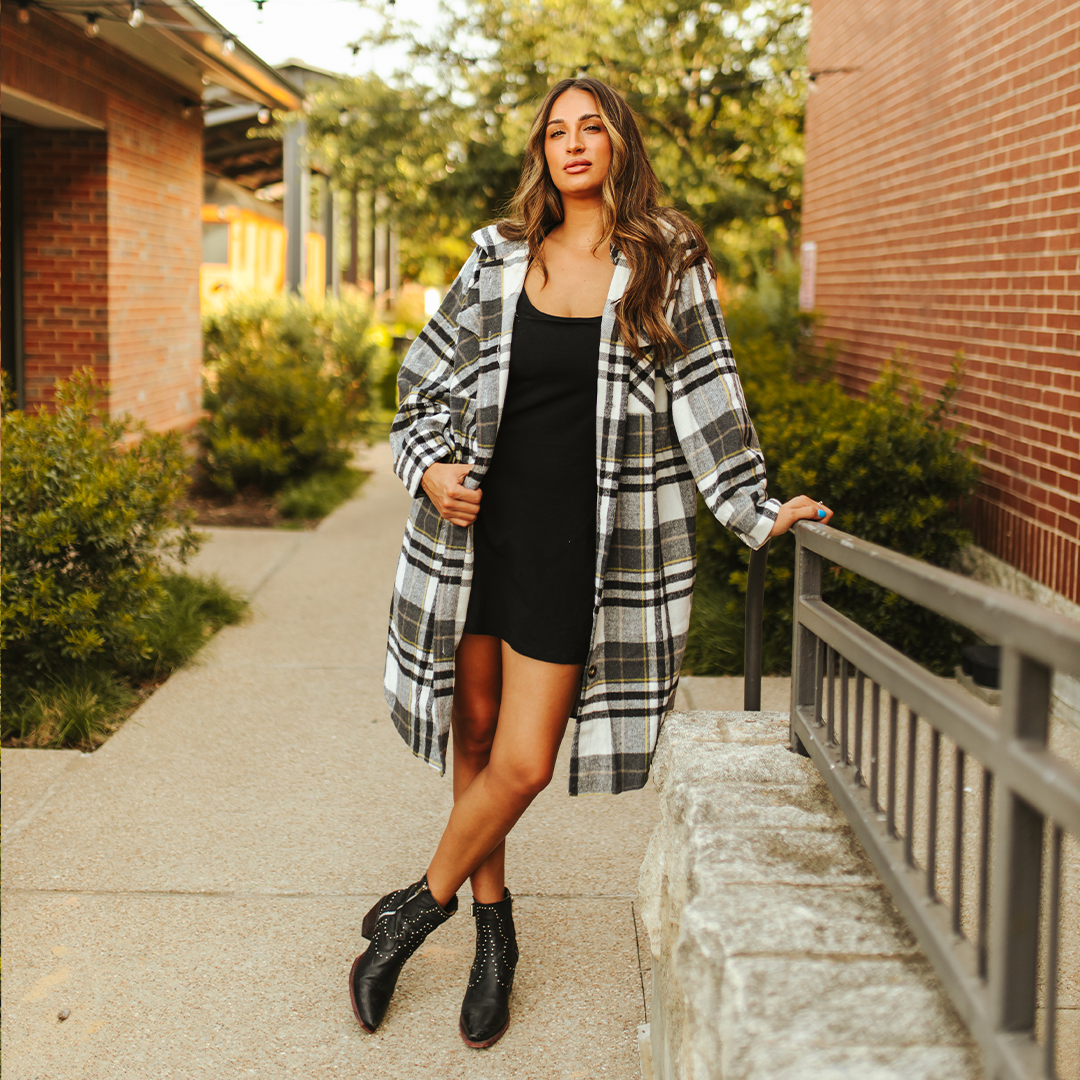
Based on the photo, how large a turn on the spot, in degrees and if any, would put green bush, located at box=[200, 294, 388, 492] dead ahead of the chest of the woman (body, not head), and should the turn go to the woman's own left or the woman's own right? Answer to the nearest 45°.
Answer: approximately 180°

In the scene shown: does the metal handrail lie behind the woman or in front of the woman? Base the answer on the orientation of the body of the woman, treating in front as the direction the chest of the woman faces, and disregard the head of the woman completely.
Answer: in front

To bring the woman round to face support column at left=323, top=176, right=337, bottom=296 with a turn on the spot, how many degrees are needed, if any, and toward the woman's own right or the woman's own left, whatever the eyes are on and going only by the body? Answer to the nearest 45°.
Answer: approximately 180°

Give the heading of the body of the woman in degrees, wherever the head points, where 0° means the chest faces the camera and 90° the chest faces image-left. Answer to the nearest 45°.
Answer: approximately 0°

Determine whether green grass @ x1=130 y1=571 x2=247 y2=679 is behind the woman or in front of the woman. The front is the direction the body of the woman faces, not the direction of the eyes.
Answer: behind
